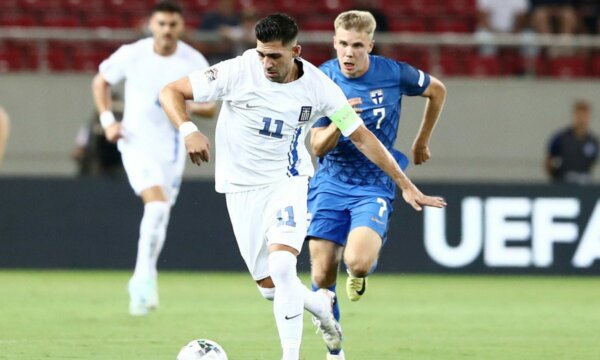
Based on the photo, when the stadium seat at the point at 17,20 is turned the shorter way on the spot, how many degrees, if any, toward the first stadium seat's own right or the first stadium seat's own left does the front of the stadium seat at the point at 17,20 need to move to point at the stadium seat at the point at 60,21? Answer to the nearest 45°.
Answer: approximately 90° to the first stadium seat's own left

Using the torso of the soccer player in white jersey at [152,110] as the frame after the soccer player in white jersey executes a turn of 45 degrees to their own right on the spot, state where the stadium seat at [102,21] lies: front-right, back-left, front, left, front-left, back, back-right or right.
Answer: back-right

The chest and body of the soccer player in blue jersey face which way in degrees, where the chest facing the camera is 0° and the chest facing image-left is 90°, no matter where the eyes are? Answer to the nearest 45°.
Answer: approximately 0°

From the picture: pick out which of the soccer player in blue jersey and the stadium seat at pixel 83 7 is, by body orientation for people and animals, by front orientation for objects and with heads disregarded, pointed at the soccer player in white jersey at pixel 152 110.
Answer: the stadium seat

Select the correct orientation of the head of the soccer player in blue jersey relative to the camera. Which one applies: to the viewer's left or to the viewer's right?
to the viewer's left

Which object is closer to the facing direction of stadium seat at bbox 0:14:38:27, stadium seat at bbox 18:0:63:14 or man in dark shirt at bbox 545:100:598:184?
the man in dark shirt

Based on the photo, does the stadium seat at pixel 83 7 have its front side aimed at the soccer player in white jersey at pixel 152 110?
yes

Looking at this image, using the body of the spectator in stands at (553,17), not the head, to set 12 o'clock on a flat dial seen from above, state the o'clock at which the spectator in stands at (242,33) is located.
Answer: the spectator in stands at (242,33) is roughly at 2 o'clock from the spectator in stands at (553,17).

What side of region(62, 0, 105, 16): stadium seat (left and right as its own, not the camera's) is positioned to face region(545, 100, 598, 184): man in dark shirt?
left

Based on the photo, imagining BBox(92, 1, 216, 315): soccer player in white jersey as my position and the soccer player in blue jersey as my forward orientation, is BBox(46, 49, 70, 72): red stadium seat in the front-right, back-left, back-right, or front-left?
back-left
